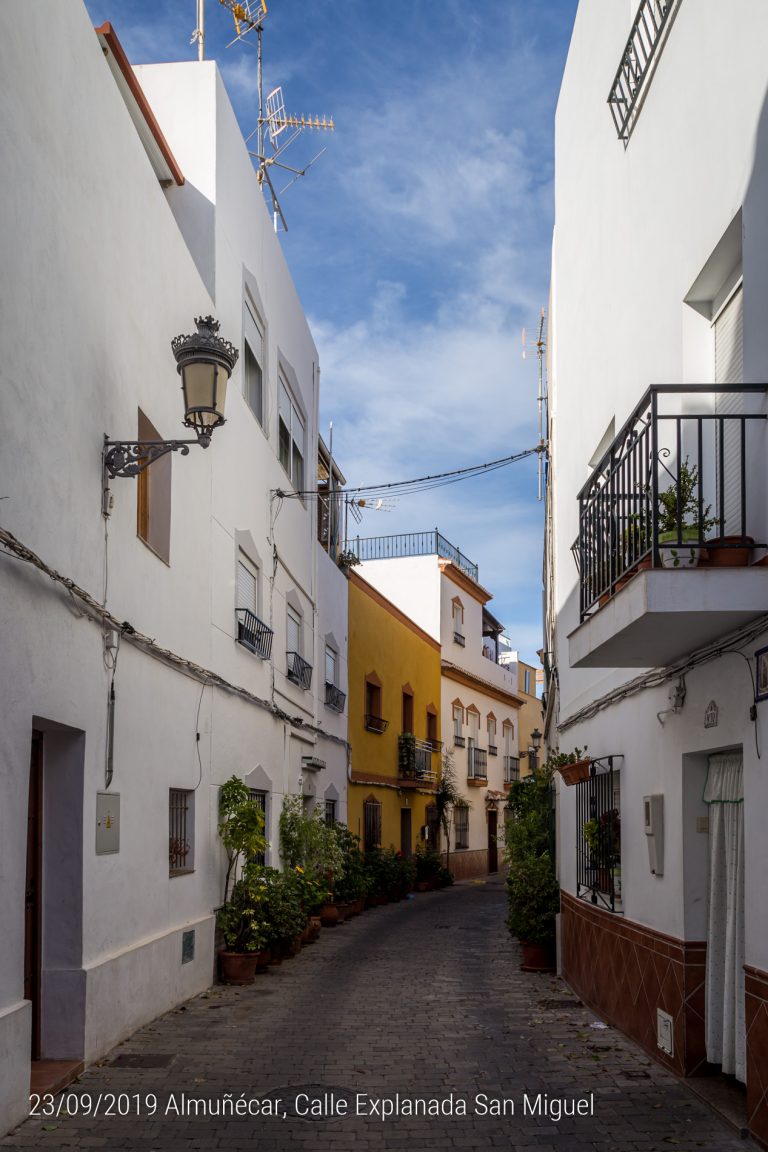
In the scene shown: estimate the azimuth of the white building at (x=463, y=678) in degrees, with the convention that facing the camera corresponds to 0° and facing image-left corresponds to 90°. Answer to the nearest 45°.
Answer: approximately 315°

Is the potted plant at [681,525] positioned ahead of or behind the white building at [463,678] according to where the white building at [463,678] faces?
ahead

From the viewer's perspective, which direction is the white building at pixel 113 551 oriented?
to the viewer's right

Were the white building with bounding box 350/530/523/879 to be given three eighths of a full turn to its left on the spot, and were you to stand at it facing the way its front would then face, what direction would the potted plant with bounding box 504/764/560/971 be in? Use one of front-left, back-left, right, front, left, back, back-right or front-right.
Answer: back

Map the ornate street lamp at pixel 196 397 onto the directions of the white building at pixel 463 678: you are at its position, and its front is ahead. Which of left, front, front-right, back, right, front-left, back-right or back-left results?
front-right

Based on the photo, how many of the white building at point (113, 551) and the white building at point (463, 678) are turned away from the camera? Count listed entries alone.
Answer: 0

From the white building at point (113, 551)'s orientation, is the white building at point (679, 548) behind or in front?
in front
